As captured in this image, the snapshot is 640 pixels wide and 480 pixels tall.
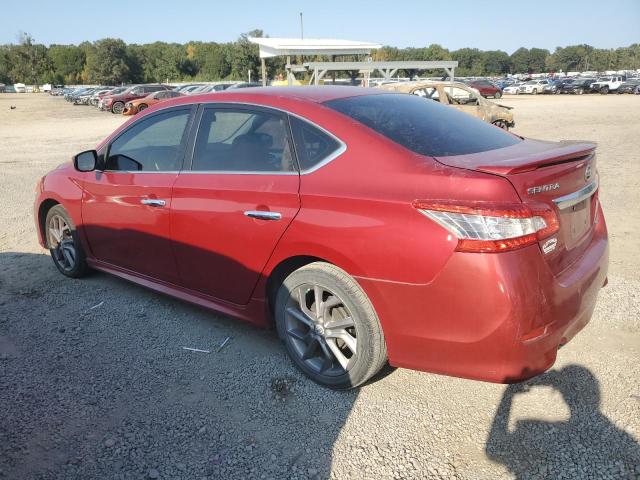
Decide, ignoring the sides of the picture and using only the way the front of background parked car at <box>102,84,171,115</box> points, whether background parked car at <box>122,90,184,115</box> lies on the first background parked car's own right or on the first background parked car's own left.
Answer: on the first background parked car's own left

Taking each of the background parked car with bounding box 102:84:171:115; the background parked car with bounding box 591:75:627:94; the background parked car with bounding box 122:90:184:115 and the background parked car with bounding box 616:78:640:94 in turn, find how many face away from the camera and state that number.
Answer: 0

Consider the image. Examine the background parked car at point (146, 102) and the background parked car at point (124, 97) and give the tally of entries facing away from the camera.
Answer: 0

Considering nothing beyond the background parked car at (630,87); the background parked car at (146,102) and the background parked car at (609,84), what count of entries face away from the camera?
0

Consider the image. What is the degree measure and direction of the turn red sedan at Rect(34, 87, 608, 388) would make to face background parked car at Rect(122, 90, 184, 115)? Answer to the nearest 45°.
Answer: approximately 45° to its right

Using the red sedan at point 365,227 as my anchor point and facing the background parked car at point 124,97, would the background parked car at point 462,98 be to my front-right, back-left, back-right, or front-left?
front-right

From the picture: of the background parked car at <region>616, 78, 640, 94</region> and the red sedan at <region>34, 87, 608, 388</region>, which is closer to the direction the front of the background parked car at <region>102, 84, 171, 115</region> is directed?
the red sedan

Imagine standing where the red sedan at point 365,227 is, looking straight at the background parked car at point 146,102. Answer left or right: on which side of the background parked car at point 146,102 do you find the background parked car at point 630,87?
right

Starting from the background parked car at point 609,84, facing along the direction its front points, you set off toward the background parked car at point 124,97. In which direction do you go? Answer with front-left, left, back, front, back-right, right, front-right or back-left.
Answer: front

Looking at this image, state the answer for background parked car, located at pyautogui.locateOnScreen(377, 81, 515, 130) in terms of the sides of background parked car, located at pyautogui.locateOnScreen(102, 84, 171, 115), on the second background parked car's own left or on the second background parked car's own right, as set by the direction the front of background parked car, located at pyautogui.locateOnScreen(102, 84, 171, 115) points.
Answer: on the second background parked car's own left

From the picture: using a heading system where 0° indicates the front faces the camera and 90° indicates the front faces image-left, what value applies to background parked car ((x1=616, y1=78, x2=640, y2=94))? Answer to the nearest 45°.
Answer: approximately 45°

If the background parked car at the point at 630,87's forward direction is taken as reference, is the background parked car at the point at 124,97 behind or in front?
in front
